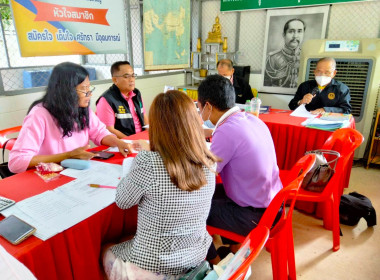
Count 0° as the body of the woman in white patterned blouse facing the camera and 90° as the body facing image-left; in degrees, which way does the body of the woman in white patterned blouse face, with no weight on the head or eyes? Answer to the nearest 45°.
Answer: approximately 135°

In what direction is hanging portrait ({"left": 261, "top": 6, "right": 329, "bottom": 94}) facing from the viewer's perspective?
toward the camera

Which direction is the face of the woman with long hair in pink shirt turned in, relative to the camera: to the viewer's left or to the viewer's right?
to the viewer's right

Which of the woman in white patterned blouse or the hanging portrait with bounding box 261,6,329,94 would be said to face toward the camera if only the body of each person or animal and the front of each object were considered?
the hanging portrait

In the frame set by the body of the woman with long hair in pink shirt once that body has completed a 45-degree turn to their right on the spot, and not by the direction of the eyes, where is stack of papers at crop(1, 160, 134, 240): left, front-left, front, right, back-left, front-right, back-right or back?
front

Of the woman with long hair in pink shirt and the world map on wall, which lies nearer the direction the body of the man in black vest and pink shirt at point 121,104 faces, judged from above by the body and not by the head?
the woman with long hair in pink shirt

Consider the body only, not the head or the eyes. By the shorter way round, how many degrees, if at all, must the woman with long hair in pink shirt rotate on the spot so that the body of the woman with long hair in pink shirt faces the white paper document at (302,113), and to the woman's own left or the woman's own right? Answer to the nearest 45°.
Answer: approximately 45° to the woman's own left

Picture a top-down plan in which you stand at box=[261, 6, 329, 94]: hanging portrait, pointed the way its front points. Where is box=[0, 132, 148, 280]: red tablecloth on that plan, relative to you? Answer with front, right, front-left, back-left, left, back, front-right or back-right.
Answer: front

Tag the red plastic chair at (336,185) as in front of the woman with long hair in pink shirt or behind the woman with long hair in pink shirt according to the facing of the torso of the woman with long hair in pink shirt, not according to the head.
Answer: in front

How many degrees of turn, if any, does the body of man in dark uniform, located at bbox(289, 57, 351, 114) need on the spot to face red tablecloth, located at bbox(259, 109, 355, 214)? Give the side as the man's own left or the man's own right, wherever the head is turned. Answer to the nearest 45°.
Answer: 0° — they already face it

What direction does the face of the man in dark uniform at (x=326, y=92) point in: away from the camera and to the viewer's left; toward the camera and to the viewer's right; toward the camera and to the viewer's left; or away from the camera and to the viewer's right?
toward the camera and to the viewer's left

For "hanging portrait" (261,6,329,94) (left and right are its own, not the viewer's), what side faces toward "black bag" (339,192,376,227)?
front

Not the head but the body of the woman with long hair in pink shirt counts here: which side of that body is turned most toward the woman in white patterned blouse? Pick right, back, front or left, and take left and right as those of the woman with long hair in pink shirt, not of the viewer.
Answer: front
